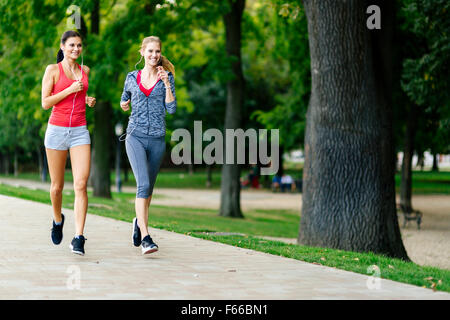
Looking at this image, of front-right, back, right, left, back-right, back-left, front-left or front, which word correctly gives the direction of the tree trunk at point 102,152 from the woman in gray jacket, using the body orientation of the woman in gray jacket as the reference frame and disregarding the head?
back

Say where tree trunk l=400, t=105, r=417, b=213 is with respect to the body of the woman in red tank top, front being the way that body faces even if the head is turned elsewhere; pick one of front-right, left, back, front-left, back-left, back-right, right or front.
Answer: left

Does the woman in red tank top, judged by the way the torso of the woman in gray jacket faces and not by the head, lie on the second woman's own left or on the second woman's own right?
on the second woman's own right

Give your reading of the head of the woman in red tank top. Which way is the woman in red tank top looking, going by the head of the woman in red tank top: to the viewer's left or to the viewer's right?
to the viewer's right

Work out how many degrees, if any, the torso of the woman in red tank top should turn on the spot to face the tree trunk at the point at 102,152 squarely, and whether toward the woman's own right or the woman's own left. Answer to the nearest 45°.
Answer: approximately 135° to the woman's own left

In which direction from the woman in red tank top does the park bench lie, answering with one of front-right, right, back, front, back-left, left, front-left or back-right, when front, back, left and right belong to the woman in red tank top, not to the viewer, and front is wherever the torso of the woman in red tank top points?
left
